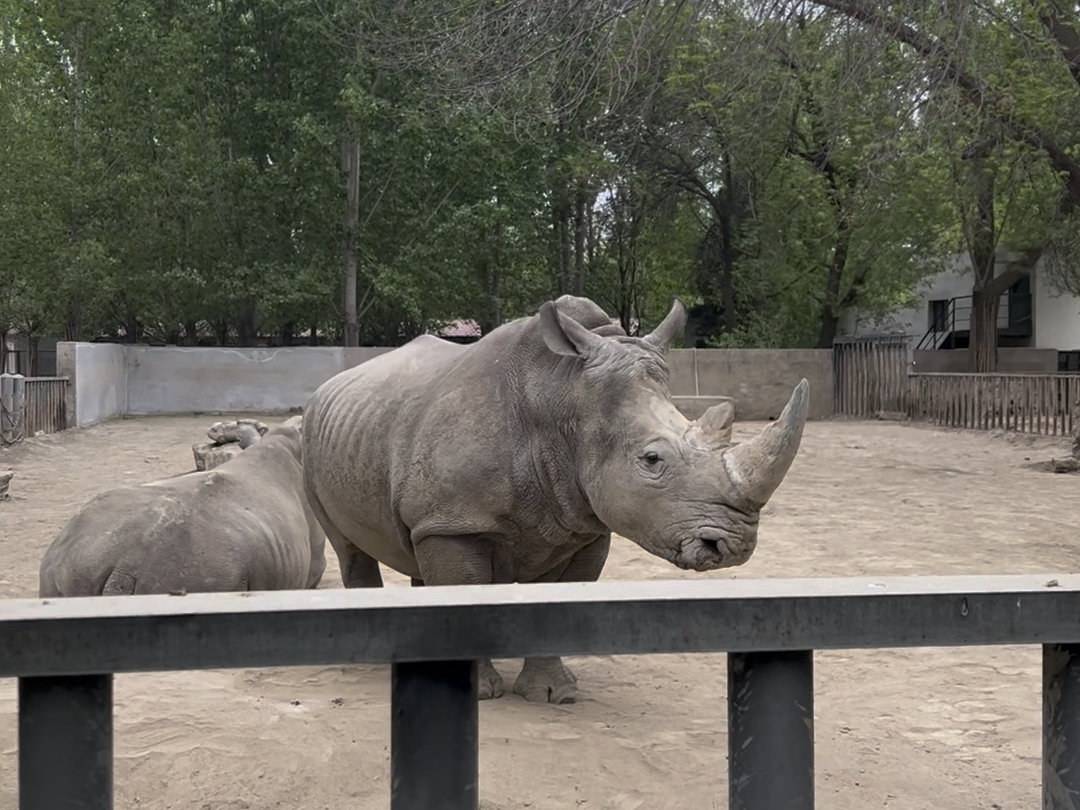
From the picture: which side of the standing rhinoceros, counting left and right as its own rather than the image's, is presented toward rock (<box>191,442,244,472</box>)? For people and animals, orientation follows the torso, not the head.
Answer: back

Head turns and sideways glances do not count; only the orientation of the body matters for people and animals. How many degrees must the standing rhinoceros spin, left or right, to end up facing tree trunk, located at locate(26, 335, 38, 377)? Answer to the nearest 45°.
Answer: approximately 180°

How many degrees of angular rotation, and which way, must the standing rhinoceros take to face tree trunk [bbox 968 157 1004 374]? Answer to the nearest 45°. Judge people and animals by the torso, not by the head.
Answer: approximately 90° to its left

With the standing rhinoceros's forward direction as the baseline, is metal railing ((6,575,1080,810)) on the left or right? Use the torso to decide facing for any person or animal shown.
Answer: on its right

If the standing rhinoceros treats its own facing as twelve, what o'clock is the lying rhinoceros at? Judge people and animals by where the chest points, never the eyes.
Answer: The lying rhinoceros is roughly at 5 o'clock from the standing rhinoceros.

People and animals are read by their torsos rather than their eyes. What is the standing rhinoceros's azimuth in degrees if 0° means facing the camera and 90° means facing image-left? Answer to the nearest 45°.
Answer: approximately 315°

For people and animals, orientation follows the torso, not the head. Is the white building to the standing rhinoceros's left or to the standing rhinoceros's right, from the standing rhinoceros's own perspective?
on its left

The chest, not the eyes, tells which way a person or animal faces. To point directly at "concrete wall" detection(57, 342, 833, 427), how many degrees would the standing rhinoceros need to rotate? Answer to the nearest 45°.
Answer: approximately 135° to its left

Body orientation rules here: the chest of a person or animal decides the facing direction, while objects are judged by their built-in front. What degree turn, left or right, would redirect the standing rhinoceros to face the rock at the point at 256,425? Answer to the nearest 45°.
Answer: approximately 180°

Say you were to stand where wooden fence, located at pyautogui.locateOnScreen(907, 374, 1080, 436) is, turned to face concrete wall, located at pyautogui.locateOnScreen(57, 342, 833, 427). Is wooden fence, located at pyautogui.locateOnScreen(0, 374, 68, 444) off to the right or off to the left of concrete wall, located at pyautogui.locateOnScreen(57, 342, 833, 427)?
left

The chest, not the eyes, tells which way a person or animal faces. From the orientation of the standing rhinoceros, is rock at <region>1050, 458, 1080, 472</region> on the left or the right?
on its left
